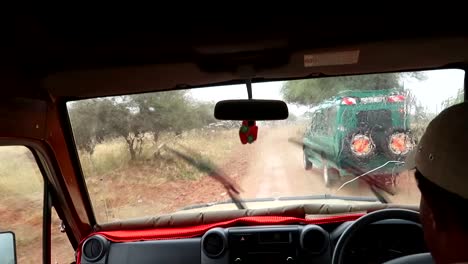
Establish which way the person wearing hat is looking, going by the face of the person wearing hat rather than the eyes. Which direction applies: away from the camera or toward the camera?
away from the camera

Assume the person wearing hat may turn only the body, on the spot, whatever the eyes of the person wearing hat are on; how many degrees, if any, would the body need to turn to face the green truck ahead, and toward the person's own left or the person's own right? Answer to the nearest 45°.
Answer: approximately 45° to the person's own right

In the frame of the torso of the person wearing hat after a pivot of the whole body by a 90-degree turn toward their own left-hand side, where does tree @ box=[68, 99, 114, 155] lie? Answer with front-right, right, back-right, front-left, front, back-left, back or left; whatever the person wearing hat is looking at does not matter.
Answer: right

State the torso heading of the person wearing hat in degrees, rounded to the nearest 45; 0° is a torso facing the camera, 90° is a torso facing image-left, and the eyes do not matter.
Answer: approximately 135°

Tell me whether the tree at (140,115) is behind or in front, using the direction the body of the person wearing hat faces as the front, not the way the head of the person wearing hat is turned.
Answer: in front

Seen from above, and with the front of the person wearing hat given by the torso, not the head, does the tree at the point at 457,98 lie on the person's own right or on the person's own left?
on the person's own right
